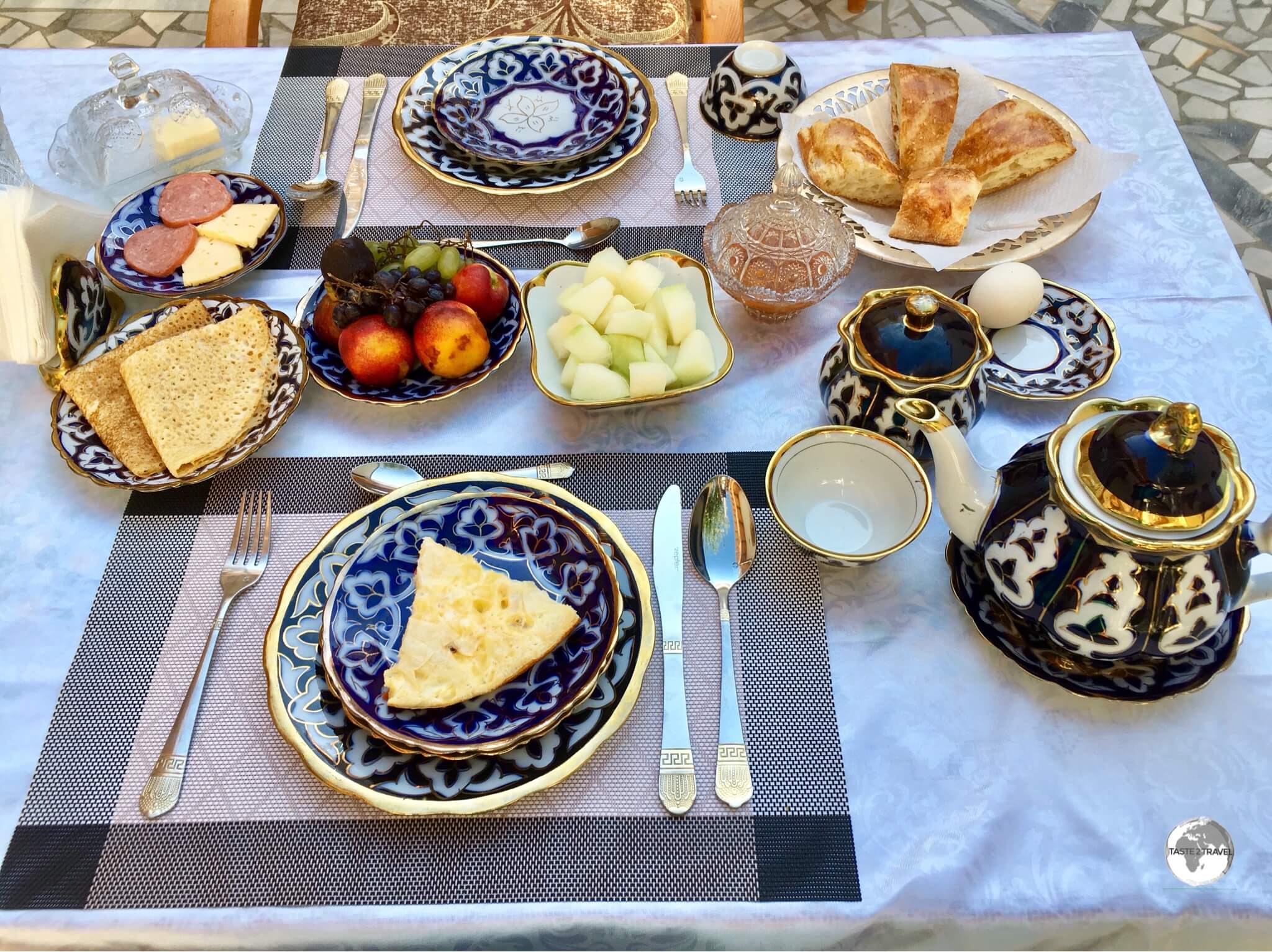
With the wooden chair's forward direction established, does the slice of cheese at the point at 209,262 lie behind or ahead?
ahead

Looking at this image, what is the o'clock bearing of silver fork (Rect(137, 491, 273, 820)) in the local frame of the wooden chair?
The silver fork is roughly at 12 o'clock from the wooden chair.

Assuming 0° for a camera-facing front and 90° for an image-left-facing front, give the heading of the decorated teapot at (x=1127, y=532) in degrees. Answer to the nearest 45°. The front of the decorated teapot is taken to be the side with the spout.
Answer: approximately 90°
